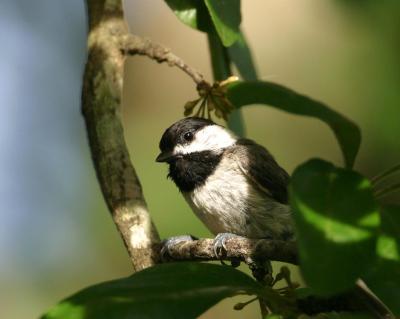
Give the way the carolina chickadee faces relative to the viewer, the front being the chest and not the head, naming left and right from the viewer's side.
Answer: facing the viewer and to the left of the viewer

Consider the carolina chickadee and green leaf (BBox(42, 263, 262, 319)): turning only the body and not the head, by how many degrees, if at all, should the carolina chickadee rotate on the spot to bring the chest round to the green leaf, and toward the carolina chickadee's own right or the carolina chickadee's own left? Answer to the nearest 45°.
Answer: approximately 45° to the carolina chickadee's own left

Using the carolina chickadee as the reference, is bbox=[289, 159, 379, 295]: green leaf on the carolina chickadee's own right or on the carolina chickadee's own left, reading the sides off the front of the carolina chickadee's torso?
on the carolina chickadee's own left

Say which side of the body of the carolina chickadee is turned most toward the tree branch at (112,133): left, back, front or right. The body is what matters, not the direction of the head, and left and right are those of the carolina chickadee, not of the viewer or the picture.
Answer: front

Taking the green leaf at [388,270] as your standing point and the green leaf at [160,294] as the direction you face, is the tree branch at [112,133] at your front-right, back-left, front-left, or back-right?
front-right
